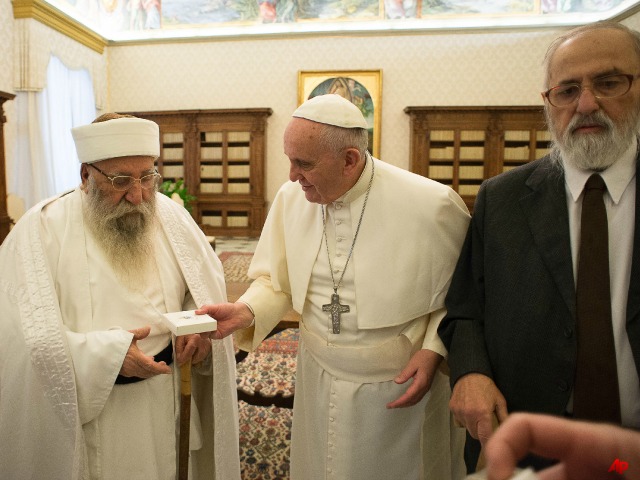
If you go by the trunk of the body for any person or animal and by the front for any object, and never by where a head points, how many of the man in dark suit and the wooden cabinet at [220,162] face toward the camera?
2

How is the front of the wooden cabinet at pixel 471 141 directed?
toward the camera

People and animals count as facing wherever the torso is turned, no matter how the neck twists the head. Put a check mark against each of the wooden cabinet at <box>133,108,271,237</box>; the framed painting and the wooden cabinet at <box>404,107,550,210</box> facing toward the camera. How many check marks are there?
3

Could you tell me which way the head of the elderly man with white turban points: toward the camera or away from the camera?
toward the camera

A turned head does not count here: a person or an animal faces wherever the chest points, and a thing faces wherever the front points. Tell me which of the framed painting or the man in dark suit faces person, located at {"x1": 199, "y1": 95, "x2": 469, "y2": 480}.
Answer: the framed painting

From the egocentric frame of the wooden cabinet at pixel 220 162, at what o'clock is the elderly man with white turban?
The elderly man with white turban is roughly at 12 o'clock from the wooden cabinet.

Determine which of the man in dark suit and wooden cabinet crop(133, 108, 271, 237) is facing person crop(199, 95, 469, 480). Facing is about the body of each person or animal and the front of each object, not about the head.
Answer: the wooden cabinet

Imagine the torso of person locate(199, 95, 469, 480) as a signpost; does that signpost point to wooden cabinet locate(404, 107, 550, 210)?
no

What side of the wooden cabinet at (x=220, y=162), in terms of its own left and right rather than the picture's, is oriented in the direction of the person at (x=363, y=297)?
front

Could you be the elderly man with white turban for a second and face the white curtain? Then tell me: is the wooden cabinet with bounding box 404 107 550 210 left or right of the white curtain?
right

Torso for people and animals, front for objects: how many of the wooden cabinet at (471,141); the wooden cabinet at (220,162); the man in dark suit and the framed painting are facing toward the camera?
4

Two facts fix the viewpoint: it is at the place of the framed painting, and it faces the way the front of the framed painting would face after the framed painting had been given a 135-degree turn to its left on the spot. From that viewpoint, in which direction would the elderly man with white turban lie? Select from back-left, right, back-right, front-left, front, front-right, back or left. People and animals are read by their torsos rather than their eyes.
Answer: back-right

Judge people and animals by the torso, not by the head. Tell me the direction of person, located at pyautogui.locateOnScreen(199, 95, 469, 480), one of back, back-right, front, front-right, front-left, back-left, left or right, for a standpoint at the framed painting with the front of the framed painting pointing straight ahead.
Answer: front

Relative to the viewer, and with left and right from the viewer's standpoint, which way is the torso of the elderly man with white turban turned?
facing the viewer and to the right of the viewer

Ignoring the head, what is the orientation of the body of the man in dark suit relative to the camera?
toward the camera

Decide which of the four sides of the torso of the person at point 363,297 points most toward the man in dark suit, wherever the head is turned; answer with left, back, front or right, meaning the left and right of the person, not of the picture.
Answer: left

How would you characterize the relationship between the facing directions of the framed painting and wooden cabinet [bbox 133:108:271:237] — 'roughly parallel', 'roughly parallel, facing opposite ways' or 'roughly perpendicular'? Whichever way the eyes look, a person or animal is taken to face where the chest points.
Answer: roughly parallel

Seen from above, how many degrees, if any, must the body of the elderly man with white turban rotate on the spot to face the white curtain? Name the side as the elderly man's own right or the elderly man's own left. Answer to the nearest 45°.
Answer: approximately 135° to the elderly man's own left

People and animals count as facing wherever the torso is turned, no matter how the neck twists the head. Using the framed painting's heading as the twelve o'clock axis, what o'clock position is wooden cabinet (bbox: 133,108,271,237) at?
The wooden cabinet is roughly at 3 o'clock from the framed painting.

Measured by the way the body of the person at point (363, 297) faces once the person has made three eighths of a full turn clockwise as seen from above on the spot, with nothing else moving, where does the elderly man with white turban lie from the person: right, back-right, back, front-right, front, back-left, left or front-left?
left
